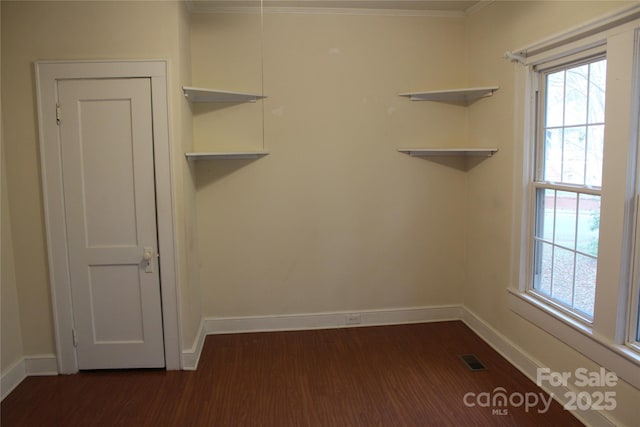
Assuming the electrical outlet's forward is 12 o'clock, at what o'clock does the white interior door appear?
The white interior door is roughly at 2 o'clock from the electrical outlet.

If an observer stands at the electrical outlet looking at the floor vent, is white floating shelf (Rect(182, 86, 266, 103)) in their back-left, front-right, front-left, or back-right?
back-right

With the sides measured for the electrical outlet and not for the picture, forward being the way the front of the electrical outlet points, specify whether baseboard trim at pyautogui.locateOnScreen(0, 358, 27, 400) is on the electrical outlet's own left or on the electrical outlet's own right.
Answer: on the electrical outlet's own right

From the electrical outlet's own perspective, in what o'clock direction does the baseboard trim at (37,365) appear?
The baseboard trim is roughly at 2 o'clock from the electrical outlet.

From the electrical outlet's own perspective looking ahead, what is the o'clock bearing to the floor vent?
The floor vent is roughly at 10 o'clock from the electrical outlet.

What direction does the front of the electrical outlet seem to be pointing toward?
toward the camera
